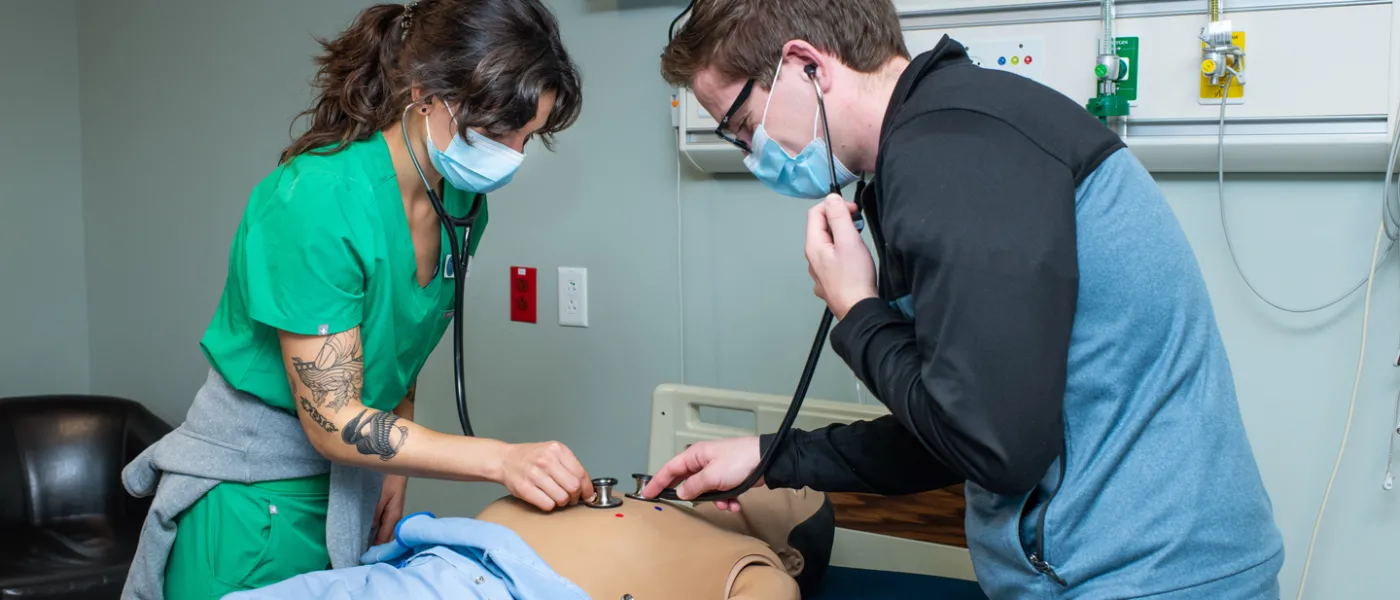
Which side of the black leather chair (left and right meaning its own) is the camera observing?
front

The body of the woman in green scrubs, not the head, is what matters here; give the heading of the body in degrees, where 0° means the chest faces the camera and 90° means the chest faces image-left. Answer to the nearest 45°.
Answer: approximately 315°

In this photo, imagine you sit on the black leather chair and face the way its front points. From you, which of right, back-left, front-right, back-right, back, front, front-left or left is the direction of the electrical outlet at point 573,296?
front-left

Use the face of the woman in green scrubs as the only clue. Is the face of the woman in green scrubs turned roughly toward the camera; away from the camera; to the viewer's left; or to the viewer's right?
to the viewer's right

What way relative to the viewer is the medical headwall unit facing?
toward the camera

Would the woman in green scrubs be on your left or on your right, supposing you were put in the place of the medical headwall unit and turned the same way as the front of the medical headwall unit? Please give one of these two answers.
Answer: on your right

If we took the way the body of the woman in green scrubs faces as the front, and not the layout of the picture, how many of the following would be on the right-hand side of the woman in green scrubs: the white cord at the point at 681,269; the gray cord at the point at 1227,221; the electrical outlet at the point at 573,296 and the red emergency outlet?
0

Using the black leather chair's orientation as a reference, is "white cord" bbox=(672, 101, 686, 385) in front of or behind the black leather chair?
in front
